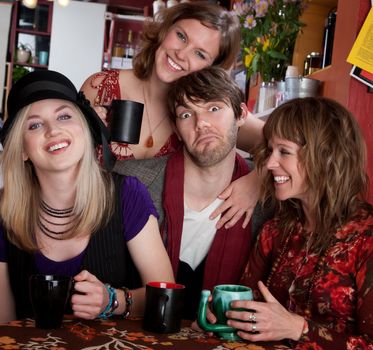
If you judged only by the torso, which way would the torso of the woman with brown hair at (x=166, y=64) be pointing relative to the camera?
toward the camera

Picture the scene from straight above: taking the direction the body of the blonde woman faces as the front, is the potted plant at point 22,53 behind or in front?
behind

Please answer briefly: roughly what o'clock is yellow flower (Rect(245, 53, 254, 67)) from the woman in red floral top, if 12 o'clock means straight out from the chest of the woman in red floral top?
The yellow flower is roughly at 4 o'clock from the woman in red floral top.

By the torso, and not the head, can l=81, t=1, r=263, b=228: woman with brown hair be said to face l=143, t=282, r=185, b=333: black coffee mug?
yes

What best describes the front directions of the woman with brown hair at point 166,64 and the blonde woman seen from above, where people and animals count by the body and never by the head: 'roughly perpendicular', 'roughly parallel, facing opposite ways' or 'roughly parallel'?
roughly parallel

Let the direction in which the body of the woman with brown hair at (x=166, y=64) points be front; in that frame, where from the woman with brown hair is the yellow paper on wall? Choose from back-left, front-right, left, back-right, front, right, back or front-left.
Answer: left

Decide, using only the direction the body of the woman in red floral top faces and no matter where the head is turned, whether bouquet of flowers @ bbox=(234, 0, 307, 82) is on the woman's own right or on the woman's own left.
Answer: on the woman's own right

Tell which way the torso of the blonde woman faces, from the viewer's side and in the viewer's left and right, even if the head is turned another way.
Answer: facing the viewer

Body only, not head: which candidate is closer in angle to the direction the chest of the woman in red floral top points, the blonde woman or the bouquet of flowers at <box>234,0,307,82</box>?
the blonde woman

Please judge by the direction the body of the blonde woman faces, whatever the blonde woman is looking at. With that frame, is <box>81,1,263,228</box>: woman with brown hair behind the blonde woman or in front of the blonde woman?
behind

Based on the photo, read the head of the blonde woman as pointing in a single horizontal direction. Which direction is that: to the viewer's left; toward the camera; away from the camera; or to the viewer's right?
toward the camera

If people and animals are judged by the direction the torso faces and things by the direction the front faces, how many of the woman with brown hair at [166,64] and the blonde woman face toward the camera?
2

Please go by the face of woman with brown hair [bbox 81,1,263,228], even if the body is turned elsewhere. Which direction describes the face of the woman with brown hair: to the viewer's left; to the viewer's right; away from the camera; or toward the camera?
toward the camera

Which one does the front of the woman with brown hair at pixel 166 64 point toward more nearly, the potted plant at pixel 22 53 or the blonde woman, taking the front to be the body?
the blonde woman

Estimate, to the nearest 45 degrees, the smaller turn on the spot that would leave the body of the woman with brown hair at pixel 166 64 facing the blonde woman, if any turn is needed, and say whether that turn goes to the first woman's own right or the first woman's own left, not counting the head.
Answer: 0° — they already face them

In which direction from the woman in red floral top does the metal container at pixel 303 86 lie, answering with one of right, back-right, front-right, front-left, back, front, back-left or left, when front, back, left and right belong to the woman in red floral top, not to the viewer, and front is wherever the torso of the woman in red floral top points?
back-right

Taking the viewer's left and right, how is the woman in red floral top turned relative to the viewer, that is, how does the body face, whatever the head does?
facing the viewer and to the left of the viewer

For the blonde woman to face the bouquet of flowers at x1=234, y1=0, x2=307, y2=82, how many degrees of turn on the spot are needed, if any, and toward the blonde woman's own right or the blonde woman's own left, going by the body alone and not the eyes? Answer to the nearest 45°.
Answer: approximately 135° to the blonde woman's own left
